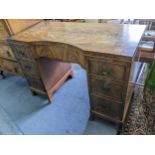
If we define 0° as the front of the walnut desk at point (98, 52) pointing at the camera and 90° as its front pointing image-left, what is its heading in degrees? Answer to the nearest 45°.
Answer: approximately 45°
